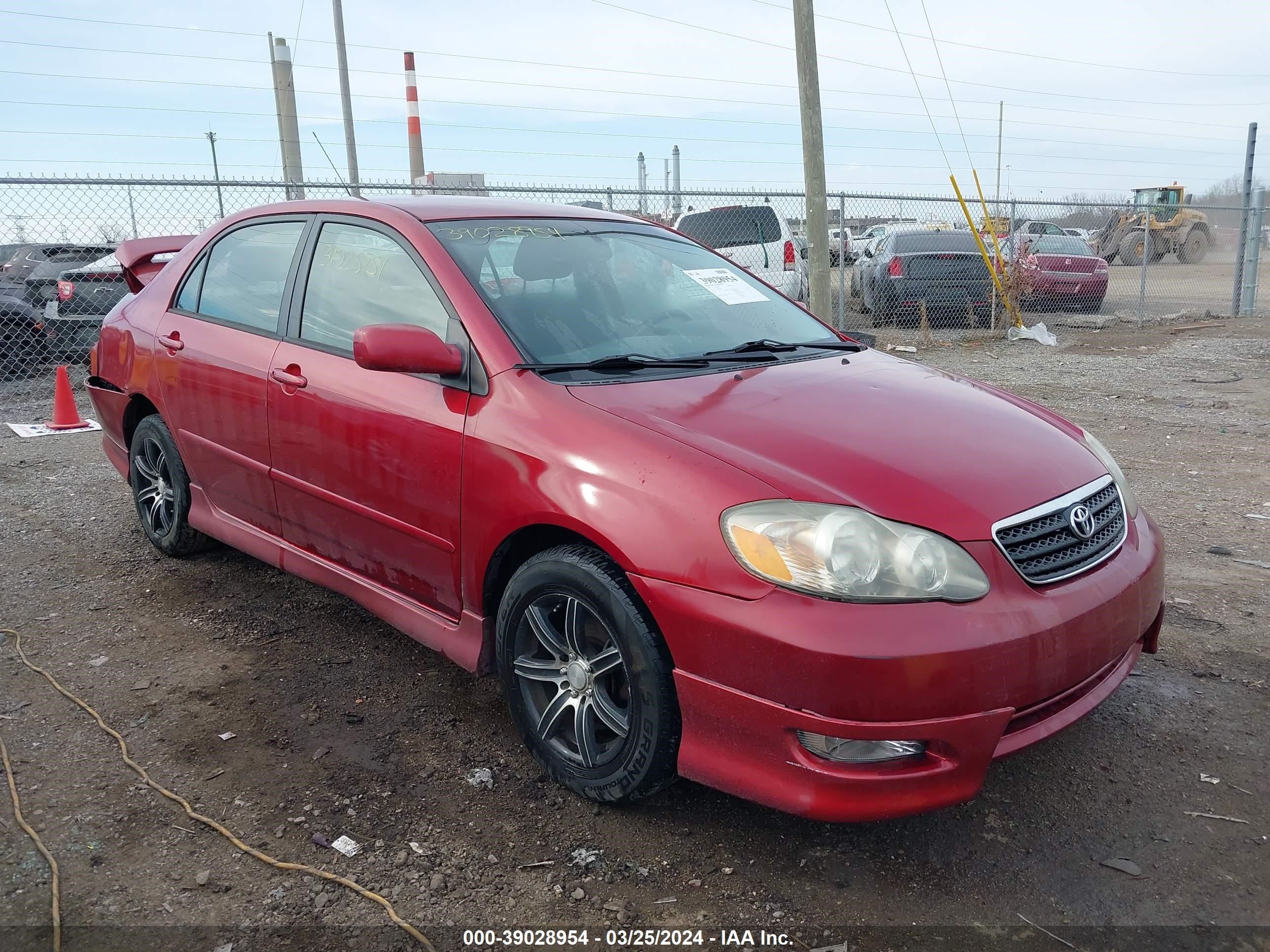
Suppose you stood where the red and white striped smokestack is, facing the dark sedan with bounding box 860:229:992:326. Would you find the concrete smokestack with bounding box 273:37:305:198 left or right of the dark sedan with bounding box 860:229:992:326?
right

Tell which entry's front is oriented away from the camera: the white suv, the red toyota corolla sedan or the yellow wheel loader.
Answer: the white suv

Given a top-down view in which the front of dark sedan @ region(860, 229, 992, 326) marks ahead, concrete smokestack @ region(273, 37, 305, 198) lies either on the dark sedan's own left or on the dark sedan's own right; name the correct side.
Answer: on the dark sedan's own left

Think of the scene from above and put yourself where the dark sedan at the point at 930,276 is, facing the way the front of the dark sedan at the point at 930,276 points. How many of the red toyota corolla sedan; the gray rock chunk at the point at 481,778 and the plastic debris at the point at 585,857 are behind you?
3

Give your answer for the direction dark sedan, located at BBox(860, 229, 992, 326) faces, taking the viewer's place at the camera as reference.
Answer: facing away from the viewer

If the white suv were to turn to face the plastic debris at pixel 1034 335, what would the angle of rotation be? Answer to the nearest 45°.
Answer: approximately 90° to its right

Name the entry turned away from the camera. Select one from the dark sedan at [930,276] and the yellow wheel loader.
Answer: the dark sedan

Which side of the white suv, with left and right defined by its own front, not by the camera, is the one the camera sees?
back

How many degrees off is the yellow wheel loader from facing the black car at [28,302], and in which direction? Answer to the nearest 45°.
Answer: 0° — it already faces it

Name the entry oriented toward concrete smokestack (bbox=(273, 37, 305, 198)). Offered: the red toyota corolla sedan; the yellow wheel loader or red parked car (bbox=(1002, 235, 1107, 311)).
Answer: the yellow wheel loader

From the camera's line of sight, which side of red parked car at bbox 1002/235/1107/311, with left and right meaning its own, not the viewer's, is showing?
back

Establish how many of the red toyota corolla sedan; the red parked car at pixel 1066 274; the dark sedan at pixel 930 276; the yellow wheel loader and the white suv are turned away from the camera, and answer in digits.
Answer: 3

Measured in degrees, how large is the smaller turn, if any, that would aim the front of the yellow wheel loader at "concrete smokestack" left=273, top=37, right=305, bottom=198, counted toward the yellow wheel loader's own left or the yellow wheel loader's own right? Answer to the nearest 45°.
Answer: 0° — it already faces it

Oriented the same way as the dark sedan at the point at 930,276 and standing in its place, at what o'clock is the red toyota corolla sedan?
The red toyota corolla sedan is roughly at 6 o'clock from the dark sedan.

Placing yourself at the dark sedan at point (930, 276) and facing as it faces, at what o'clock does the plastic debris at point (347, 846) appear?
The plastic debris is roughly at 6 o'clock from the dark sedan.
